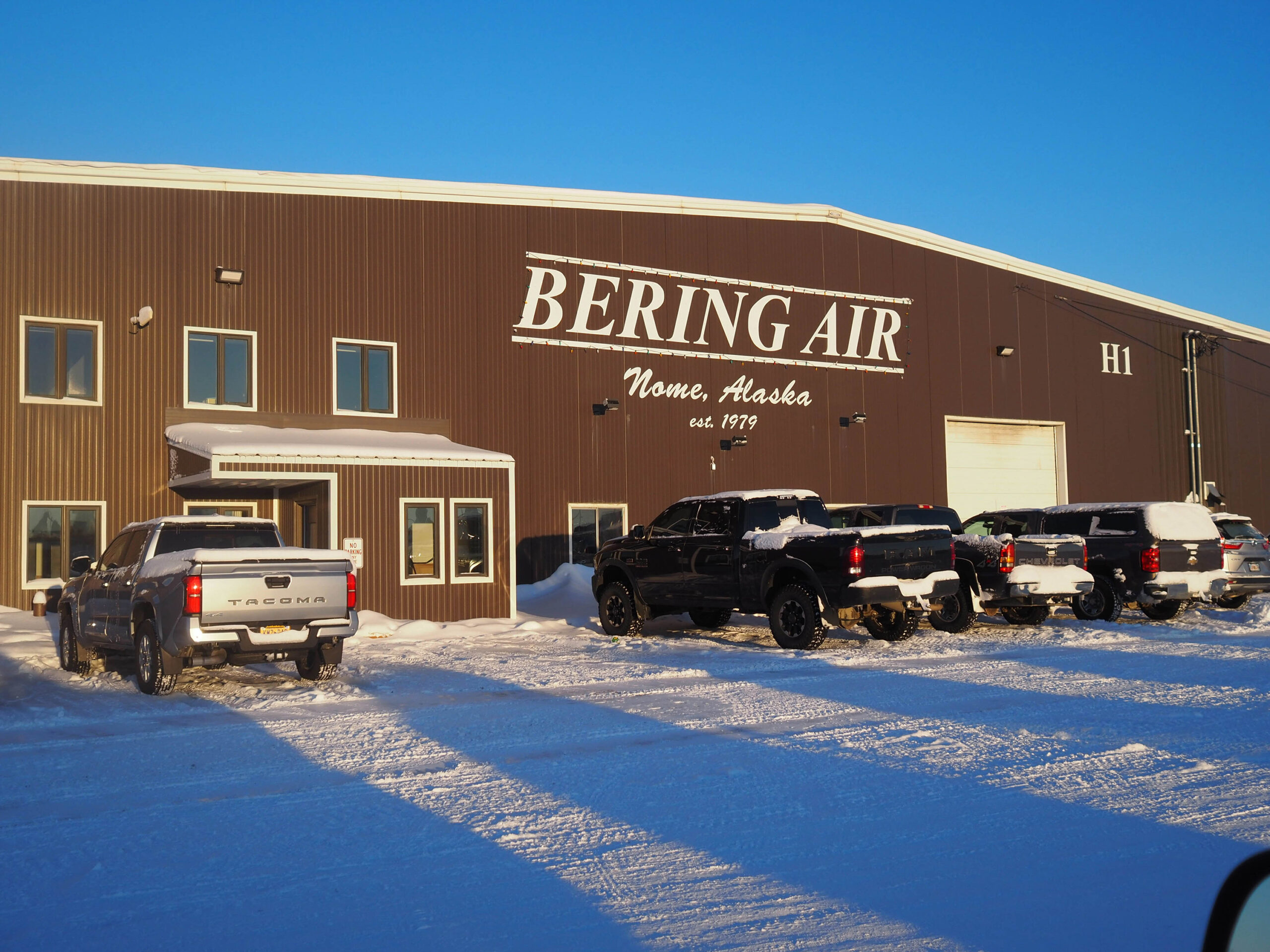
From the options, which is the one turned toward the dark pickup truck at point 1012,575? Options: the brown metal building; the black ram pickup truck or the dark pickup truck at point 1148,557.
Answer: the brown metal building

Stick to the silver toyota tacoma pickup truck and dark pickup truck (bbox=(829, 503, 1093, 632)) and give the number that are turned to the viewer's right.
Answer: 0

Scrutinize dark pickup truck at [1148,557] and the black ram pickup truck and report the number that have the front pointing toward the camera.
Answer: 0

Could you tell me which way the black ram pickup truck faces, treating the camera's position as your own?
facing away from the viewer and to the left of the viewer

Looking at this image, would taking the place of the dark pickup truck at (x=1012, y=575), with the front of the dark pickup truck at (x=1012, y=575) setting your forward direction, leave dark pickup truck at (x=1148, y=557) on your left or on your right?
on your right

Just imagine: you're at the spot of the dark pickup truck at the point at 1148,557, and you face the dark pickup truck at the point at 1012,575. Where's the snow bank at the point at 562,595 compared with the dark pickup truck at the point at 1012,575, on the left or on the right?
right

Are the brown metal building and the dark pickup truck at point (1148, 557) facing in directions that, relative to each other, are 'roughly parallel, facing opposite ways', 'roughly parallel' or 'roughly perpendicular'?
roughly parallel, facing opposite ways

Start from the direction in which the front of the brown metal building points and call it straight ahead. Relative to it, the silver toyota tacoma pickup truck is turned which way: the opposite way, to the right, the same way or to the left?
the opposite way

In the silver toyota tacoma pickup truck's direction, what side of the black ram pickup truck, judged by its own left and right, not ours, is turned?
left

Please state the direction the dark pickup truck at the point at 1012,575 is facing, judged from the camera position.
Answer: facing away from the viewer and to the left of the viewer

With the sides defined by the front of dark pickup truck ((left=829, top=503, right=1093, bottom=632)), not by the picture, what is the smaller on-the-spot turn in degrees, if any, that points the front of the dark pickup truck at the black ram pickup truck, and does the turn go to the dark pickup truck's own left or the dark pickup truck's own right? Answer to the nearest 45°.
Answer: approximately 90° to the dark pickup truck's own left

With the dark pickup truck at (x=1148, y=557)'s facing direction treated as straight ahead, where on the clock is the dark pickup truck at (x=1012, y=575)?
the dark pickup truck at (x=1012, y=575) is roughly at 9 o'clock from the dark pickup truck at (x=1148, y=557).

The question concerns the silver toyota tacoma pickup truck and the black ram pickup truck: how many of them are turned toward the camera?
0

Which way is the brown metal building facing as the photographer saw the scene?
facing the viewer and to the right of the viewer

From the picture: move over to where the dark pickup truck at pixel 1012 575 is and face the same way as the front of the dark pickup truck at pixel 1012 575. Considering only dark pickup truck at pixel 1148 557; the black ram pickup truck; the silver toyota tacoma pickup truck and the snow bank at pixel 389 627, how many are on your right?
1

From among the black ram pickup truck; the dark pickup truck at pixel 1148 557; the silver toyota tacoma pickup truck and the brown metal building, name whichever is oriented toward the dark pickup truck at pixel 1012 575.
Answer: the brown metal building

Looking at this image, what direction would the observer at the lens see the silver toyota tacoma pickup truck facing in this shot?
facing away from the viewer and to the left of the viewer

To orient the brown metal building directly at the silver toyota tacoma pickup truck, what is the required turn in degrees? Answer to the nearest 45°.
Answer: approximately 45° to its right

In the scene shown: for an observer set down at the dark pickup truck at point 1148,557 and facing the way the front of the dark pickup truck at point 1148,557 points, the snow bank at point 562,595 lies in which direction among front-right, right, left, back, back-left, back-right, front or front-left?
front-left

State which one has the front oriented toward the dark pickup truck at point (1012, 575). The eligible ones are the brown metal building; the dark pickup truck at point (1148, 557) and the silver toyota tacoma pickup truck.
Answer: the brown metal building

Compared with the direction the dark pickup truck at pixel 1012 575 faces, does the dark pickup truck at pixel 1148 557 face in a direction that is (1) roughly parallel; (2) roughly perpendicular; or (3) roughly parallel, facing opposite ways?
roughly parallel
